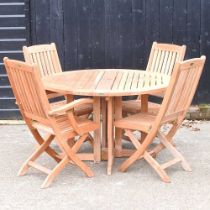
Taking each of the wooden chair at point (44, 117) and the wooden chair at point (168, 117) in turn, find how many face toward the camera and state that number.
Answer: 0

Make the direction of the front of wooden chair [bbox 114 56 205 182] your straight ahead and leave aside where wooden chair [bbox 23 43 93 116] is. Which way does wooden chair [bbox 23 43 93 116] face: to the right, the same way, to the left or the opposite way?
the opposite way

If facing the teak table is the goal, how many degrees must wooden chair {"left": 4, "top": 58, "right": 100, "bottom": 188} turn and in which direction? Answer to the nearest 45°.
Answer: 0° — it already faces it

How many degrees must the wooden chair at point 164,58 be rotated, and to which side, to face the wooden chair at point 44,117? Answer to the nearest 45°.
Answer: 0° — it already faces it

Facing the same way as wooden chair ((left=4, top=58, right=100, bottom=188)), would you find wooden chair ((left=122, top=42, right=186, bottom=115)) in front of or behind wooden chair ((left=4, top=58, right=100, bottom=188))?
in front

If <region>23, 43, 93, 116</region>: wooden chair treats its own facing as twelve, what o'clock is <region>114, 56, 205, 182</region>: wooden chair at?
<region>114, 56, 205, 182</region>: wooden chair is roughly at 12 o'clock from <region>23, 43, 93, 116</region>: wooden chair.

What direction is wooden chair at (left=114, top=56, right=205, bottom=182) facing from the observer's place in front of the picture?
facing away from the viewer and to the left of the viewer

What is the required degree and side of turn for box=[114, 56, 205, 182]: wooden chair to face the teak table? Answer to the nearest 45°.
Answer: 0° — it already faces it

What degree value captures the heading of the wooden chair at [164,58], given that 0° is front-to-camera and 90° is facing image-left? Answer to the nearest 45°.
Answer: approximately 45°

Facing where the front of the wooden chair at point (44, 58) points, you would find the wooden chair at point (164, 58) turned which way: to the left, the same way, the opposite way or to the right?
to the right

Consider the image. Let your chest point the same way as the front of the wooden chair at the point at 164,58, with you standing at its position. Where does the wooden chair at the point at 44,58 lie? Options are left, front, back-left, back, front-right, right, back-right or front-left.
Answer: front-right

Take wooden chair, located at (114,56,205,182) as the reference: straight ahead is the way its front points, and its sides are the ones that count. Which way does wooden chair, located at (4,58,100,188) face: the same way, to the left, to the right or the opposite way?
to the right

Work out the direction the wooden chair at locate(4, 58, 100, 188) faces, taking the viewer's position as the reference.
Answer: facing away from the viewer and to the right of the viewer

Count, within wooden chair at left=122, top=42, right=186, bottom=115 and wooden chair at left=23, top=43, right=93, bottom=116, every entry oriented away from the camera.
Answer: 0
